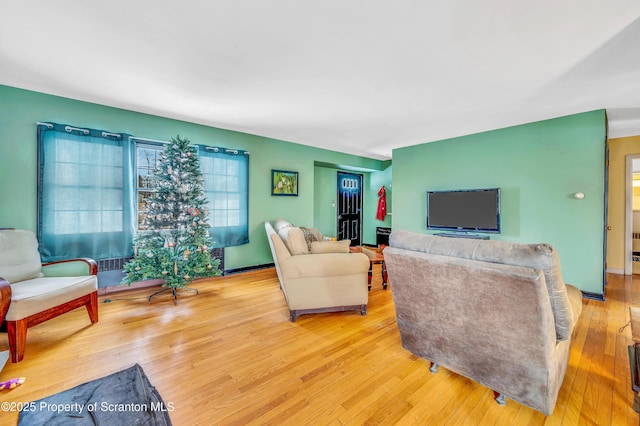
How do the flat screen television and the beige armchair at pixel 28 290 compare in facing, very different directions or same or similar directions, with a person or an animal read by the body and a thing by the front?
very different directions

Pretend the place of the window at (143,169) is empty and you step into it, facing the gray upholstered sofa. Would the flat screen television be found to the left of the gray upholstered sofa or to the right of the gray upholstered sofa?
left

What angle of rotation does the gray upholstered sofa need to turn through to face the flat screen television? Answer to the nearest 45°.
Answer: approximately 45° to its left

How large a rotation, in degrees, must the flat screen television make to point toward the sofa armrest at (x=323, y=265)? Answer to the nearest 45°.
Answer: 0° — it already faces it

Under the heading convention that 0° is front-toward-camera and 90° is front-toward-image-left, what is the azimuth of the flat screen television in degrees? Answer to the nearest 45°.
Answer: approximately 45°

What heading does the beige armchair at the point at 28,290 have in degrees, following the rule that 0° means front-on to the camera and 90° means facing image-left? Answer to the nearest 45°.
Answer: approximately 315°

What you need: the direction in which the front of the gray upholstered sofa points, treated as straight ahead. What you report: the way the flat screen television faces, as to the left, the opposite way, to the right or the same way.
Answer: the opposite way
